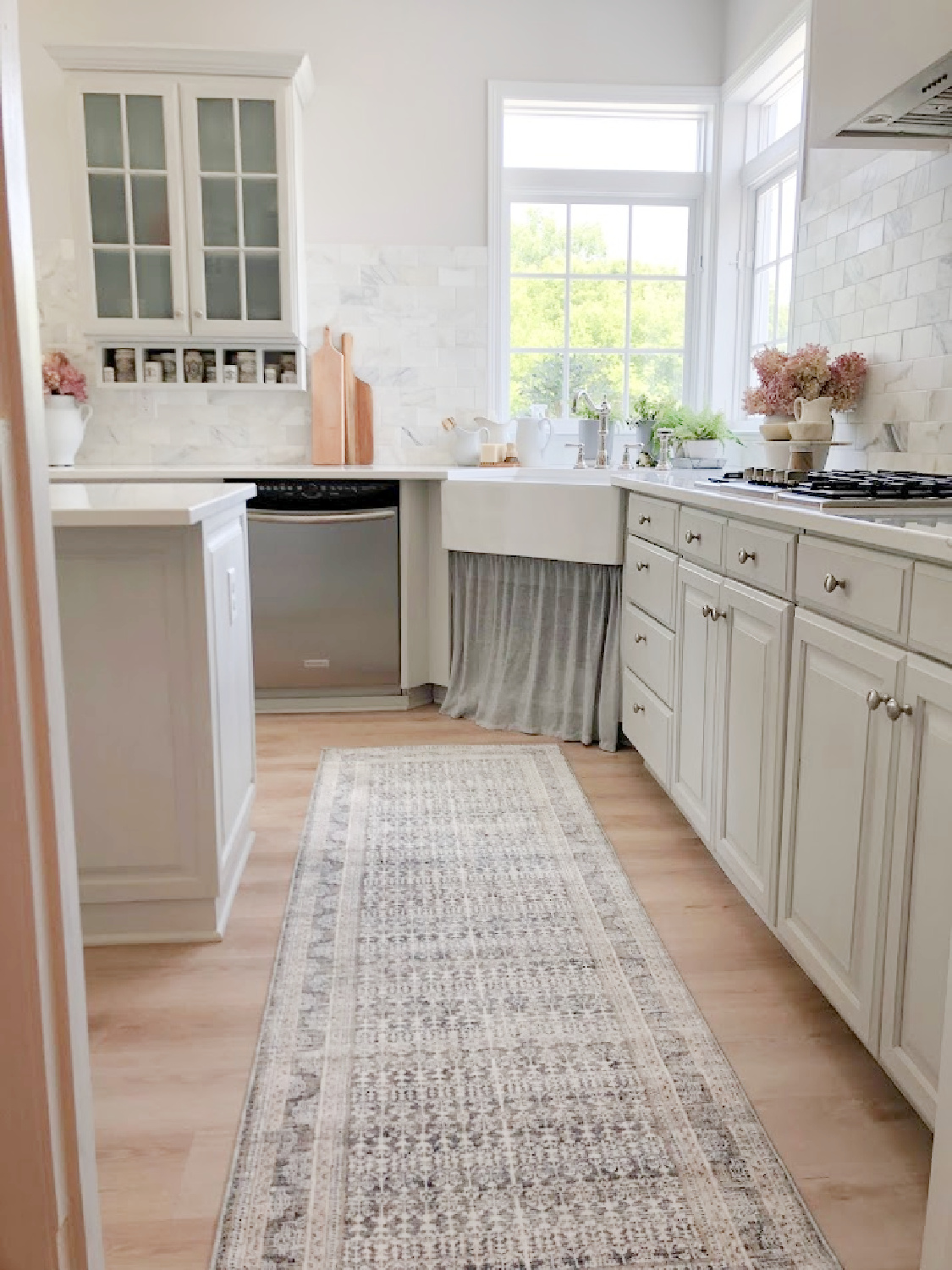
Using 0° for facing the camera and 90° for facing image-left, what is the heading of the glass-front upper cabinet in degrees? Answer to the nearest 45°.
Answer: approximately 0°

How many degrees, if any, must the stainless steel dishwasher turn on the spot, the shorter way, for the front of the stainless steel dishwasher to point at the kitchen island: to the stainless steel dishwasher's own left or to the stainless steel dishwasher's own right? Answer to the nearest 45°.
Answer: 0° — it already faces it

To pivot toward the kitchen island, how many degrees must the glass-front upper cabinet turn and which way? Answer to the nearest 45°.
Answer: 0° — it already faces it

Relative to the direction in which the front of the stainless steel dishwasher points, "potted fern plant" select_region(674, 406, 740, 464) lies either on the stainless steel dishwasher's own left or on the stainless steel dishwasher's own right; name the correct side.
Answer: on the stainless steel dishwasher's own left

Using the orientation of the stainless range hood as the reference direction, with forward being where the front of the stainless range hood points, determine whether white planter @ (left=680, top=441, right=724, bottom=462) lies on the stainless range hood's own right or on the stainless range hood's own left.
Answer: on the stainless range hood's own right

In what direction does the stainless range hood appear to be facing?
to the viewer's left

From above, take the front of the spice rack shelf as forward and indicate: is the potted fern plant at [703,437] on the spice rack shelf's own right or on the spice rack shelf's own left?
on the spice rack shelf's own left
